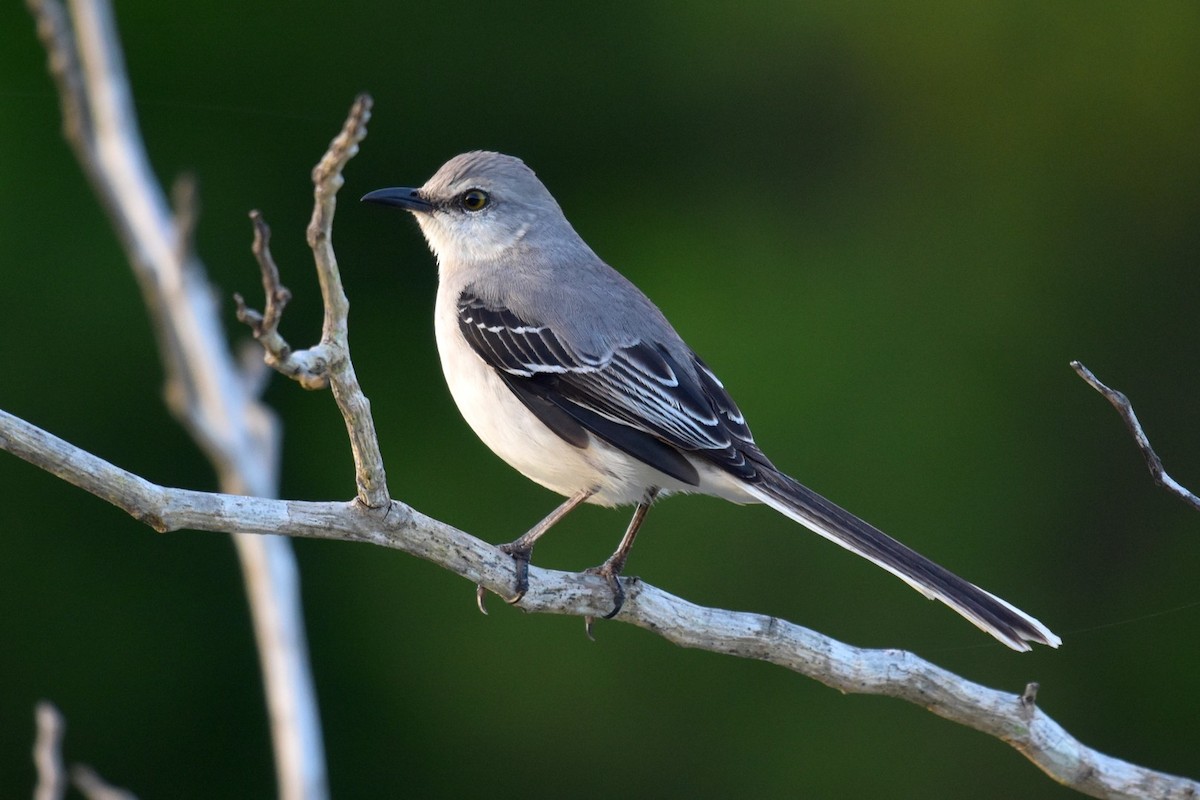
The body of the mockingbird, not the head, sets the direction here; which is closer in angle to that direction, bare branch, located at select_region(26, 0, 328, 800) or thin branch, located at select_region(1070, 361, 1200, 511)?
the bare branch

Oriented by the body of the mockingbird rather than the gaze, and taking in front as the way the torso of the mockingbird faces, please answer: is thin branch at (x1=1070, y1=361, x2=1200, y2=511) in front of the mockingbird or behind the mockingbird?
behind

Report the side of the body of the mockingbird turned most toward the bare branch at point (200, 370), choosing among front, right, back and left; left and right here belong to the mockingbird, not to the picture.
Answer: front

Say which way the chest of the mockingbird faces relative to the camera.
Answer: to the viewer's left
